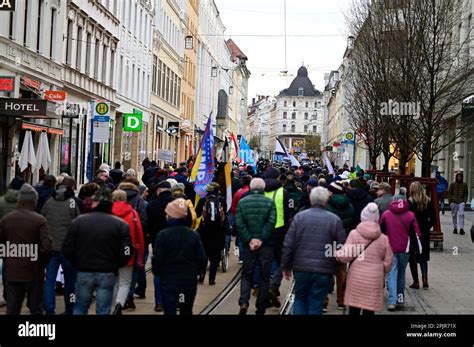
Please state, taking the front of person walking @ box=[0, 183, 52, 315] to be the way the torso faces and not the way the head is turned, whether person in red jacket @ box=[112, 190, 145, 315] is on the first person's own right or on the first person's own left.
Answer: on the first person's own right

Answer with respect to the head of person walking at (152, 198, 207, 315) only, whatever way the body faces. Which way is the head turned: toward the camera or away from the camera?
away from the camera

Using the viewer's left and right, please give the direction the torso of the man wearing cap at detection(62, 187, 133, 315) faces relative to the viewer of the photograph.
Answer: facing away from the viewer

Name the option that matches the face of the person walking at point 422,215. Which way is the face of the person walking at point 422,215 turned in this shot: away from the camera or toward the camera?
away from the camera

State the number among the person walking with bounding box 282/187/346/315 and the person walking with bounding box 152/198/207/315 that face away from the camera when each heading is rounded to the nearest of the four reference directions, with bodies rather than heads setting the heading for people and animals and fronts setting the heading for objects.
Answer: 2

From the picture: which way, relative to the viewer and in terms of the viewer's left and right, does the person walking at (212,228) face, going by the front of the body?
facing away from the viewer

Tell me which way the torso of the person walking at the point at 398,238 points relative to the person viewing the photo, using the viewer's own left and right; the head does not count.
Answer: facing away from the viewer

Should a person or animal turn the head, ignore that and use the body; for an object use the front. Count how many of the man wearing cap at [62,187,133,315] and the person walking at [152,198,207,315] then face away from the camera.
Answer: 2

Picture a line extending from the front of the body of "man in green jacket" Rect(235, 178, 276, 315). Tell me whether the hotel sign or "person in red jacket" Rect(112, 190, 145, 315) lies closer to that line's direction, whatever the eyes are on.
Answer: the hotel sign

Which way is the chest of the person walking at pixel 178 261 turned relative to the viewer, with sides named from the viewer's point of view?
facing away from the viewer

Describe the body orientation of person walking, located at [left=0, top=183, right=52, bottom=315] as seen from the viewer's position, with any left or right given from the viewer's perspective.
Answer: facing away from the viewer

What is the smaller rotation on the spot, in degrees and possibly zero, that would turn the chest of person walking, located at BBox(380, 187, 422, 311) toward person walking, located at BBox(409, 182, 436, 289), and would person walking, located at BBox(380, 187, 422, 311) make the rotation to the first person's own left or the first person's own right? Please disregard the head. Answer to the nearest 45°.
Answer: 0° — they already face them

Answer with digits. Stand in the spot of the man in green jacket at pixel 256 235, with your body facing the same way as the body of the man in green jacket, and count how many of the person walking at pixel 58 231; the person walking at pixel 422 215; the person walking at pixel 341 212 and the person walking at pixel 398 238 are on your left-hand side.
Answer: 1

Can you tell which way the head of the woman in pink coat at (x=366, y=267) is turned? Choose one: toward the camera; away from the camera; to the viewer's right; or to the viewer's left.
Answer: away from the camera
